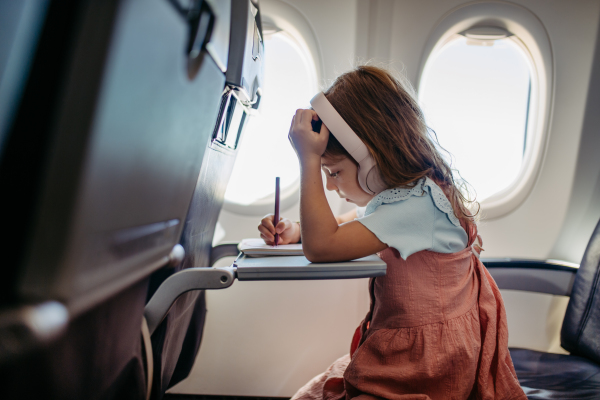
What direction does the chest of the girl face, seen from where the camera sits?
to the viewer's left
